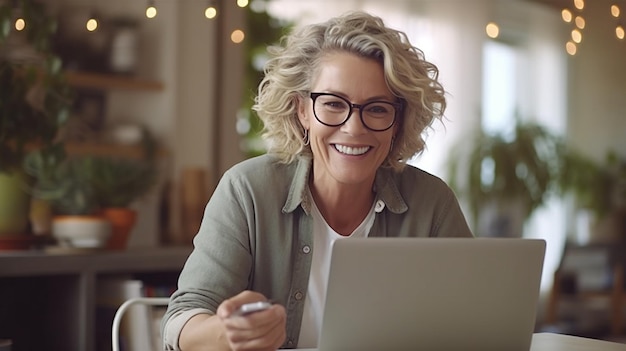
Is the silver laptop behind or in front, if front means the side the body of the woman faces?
in front

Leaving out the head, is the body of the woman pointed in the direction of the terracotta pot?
no

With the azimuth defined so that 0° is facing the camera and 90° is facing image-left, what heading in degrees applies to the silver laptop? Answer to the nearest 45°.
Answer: approximately 180°

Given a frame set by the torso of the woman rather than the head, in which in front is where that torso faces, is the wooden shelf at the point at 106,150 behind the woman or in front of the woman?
behind

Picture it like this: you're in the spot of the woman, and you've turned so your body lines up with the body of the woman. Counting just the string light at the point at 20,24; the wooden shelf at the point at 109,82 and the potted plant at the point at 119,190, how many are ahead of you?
0

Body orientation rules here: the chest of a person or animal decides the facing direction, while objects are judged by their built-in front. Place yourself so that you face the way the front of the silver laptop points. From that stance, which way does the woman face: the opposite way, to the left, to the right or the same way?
the opposite way

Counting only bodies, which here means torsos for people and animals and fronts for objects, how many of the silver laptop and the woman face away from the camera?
1

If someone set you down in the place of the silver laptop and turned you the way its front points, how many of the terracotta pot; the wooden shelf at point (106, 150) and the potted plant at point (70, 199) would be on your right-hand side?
0

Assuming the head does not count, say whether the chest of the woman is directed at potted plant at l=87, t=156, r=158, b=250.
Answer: no

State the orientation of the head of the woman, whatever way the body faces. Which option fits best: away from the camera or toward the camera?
toward the camera

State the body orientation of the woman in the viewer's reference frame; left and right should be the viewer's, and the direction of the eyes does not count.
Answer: facing the viewer

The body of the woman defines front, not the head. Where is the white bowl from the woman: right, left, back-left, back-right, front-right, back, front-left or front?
back-right

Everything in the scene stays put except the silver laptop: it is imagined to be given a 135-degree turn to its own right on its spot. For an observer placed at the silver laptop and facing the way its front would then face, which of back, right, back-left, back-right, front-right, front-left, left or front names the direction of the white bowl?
back

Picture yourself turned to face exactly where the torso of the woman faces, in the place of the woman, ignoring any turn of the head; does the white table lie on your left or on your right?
on your left

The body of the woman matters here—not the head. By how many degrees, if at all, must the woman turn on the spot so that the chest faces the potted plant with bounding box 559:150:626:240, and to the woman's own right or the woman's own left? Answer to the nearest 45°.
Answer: approximately 135° to the woman's own left

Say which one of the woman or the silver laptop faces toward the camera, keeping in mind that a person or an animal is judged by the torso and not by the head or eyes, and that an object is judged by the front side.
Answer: the woman

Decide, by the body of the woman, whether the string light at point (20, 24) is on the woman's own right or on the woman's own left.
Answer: on the woman's own right

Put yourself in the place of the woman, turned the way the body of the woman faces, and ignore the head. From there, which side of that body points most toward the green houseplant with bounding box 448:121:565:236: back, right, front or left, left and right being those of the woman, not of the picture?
back
